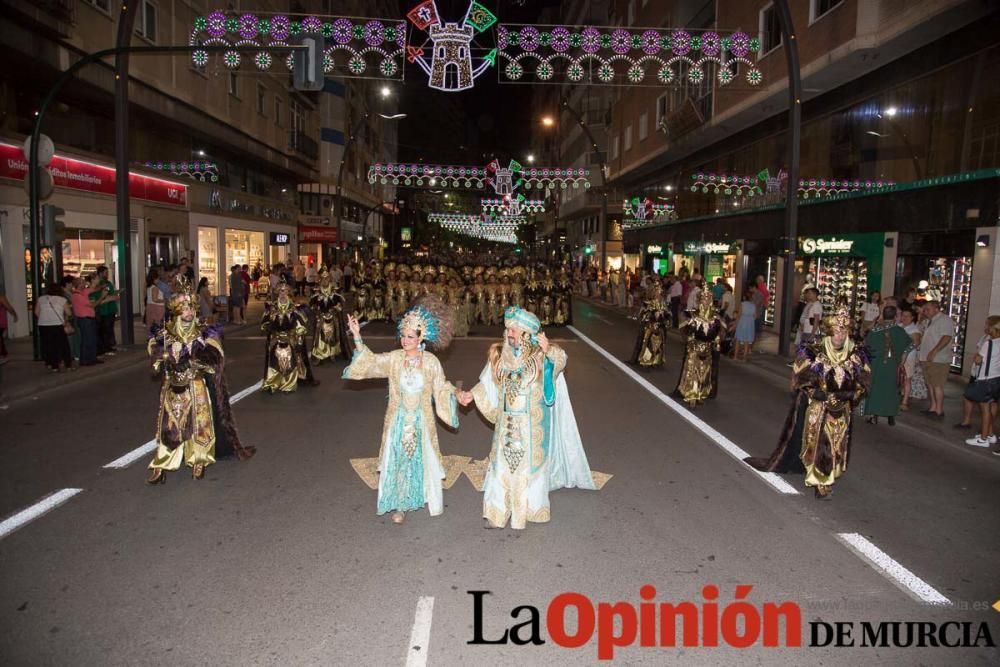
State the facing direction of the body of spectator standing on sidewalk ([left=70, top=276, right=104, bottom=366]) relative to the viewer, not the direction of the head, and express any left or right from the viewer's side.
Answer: facing to the right of the viewer

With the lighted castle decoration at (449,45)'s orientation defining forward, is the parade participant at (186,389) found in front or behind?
in front

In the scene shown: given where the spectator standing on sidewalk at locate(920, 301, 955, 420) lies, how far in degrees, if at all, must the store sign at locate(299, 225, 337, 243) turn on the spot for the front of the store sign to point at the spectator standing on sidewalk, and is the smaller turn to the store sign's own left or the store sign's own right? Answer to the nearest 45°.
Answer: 0° — it already faces them

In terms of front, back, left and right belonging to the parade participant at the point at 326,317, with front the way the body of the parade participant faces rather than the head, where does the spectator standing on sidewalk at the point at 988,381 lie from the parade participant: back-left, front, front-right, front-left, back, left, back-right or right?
front-left

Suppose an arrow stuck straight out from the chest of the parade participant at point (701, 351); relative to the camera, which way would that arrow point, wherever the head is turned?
toward the camera

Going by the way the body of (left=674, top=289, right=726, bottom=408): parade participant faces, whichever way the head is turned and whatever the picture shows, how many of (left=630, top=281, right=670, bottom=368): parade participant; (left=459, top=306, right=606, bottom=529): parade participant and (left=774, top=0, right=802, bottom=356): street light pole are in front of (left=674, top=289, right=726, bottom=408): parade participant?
1

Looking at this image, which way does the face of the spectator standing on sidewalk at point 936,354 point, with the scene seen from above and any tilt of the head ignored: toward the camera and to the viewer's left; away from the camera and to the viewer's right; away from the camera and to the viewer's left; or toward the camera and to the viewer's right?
toward the camera and to the viewer's left

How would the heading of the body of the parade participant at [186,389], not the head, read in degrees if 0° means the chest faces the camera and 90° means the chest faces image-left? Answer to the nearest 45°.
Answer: approximately 0°

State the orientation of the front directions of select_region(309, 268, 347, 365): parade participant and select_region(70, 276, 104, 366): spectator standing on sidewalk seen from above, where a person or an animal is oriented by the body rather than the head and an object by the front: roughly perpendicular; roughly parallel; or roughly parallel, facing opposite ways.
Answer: roughly perpendicular

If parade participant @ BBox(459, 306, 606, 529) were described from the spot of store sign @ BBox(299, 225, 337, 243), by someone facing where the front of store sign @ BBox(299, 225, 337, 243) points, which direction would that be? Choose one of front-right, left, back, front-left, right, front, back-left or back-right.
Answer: front

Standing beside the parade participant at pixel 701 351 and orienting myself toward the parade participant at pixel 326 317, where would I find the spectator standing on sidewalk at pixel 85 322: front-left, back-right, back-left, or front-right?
front-left

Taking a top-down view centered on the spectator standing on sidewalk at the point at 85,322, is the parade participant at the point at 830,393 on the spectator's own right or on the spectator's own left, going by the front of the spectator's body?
on the spectator's own right

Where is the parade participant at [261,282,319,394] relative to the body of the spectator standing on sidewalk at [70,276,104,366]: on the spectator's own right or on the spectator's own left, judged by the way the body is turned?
on the spectator's own right

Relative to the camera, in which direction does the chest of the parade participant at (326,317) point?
toward the camera
